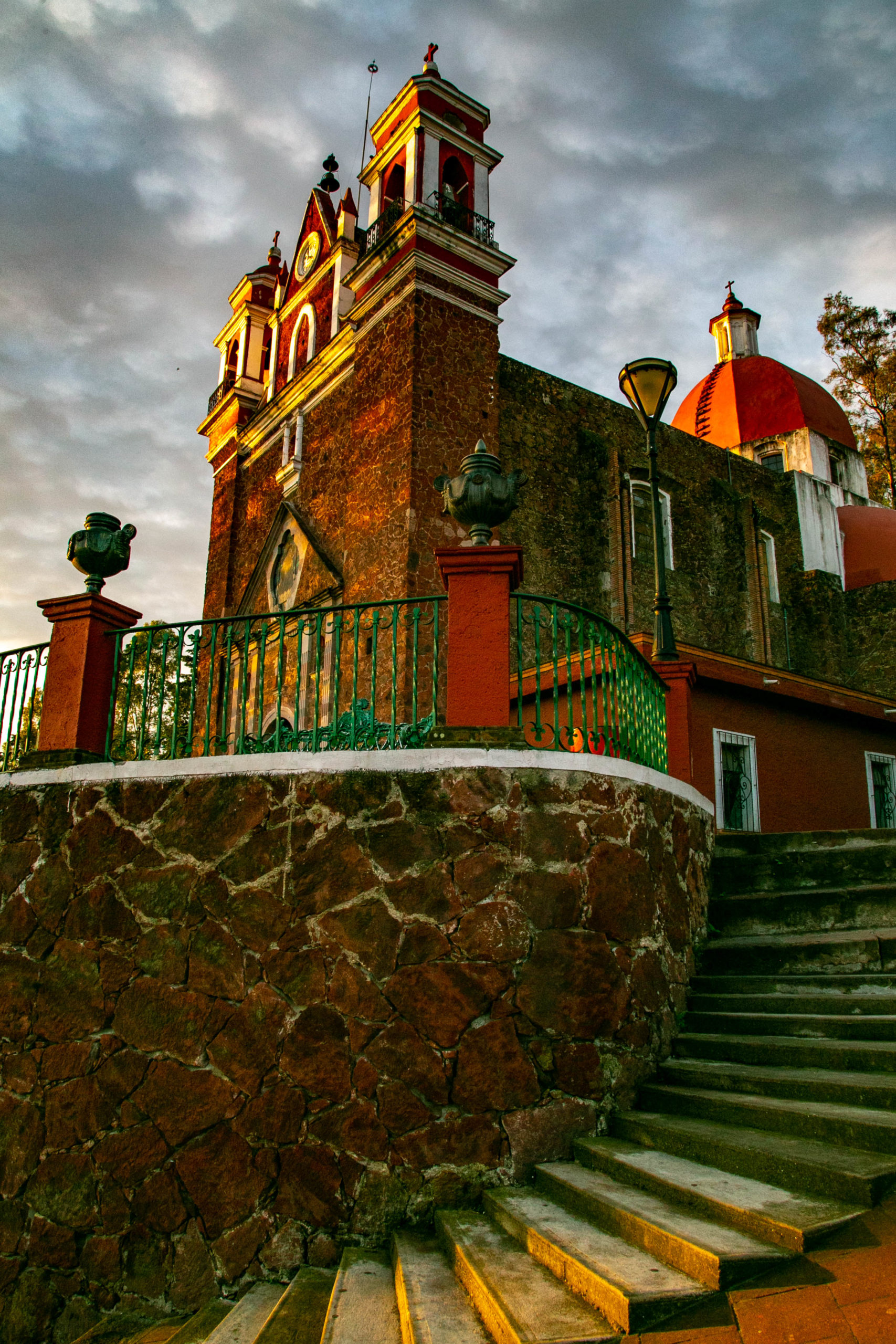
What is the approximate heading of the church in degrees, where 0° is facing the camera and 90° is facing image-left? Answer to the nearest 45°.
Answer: approximately 45°

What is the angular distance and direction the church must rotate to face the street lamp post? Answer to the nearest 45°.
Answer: approximately 45° to its left

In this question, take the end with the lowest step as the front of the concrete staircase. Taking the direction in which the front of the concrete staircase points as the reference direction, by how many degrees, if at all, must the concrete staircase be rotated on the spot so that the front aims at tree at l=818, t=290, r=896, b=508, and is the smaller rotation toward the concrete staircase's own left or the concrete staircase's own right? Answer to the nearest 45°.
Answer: approximately 180°

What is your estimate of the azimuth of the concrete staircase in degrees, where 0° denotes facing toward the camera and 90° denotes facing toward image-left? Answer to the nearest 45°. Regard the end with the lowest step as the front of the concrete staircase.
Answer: approximately 45°
